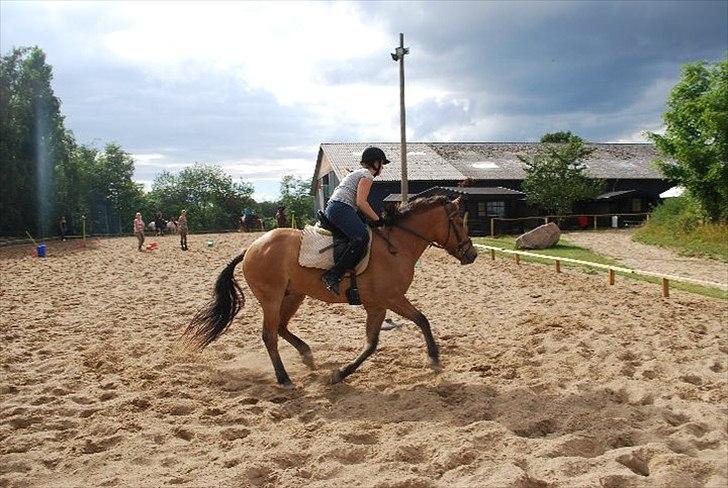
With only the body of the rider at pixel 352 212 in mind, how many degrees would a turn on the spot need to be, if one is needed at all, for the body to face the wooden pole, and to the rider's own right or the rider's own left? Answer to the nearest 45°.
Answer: approximately 90° to the rider's own left

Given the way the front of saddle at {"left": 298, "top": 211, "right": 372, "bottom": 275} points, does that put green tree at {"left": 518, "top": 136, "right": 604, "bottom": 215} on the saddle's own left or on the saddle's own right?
on the saddle's own left

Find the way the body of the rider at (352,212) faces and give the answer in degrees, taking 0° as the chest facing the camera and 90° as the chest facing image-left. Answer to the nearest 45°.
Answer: approximately 270°

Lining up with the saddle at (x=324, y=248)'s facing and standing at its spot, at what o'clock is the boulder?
The boulder is roughly at 10 o'clock from the saddle.

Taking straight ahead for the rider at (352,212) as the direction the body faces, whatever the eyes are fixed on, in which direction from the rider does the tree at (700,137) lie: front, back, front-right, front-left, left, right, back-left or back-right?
front-left

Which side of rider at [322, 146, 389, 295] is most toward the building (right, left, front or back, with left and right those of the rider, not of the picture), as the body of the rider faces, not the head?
left

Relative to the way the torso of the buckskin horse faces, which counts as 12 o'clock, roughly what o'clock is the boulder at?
The boulder is roughly at 10 o'clock from the buckskin horse.

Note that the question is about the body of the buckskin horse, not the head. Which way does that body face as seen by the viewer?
to the viewer's right

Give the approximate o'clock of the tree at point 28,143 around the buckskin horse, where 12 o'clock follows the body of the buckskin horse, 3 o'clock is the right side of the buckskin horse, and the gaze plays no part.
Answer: The tree is roughly at 8 o'clock from the buckskin horse.

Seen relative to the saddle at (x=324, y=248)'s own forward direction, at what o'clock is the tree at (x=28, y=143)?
The tree is roughly at 8 o'clock from the saddle.

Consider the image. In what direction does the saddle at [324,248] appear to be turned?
to the viewer's right

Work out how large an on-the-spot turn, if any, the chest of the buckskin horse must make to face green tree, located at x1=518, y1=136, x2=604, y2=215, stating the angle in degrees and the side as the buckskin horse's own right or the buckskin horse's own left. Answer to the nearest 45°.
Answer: approximately 45° to the buckskin horse's own left
